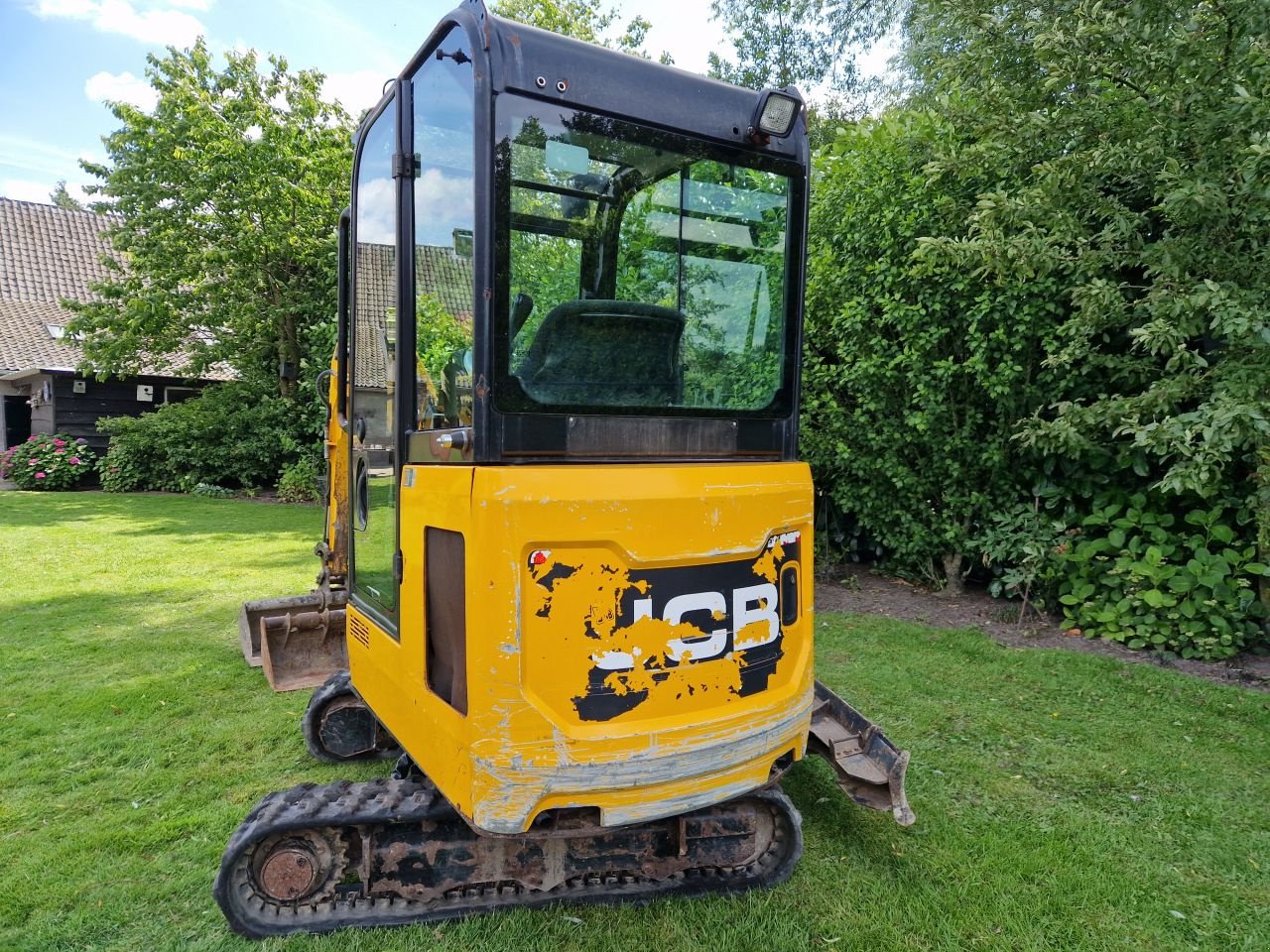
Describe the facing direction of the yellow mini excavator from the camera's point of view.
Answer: facing away from the viewer and to the left of the viewer

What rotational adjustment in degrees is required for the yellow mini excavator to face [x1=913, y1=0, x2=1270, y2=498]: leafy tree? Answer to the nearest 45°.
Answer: approximately 90° to its right

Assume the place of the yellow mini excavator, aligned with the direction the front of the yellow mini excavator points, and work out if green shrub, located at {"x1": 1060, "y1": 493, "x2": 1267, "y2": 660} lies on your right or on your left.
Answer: on your right

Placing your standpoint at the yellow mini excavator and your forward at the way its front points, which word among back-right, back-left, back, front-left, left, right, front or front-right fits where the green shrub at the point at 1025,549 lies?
right

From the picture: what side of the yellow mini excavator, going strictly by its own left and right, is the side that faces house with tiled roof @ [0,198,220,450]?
front

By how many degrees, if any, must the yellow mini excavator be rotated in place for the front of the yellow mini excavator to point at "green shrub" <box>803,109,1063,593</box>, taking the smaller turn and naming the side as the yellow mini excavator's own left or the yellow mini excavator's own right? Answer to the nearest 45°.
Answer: approximately 90° to the yellow mini excavator's own right

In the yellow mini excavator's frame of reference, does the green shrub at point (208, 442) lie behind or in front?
in front

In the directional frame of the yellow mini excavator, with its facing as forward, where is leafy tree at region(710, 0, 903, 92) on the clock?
The leafy tree is roughly at 2 o'clock from the yellow mini excavator.

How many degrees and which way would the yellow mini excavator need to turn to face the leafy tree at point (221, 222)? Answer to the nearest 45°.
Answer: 0° — it already faces it

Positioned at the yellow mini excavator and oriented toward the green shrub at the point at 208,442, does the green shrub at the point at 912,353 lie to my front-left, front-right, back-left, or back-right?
front-right

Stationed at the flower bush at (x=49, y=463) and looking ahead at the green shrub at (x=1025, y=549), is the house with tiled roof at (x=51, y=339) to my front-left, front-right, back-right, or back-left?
back-left

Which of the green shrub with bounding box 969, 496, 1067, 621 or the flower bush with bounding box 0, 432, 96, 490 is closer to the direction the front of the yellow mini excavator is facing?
the flower bush

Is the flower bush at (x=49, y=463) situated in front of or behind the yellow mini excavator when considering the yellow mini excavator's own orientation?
in front
